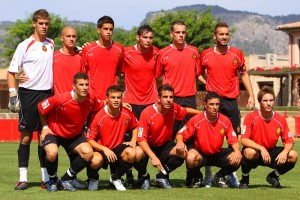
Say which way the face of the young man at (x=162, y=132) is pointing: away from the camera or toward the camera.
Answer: toward the camera

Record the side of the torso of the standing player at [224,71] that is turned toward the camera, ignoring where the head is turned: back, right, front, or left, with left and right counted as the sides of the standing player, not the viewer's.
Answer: front

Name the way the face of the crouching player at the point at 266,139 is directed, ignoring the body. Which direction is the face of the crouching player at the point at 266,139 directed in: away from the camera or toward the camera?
toward the camera

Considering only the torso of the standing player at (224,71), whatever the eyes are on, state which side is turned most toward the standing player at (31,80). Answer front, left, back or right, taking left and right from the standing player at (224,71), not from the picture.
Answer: right

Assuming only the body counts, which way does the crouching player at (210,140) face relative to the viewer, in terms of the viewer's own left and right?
facing the viewer

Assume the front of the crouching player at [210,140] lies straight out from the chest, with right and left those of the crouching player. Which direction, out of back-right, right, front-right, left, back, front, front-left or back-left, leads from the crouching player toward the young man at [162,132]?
right

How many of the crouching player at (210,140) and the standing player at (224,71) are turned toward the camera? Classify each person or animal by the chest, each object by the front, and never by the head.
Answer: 2

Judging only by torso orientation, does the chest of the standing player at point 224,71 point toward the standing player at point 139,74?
no

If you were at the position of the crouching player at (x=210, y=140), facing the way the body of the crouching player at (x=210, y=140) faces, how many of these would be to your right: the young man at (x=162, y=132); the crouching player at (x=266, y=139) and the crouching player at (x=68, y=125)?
2

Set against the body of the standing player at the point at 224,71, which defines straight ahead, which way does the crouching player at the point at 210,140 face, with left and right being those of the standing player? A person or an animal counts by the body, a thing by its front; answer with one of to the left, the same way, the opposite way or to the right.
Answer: the same way

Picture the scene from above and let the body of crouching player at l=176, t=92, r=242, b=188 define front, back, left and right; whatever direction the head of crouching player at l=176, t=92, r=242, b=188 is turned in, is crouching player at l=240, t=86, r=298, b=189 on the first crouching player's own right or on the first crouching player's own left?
on the first crouching player's own left

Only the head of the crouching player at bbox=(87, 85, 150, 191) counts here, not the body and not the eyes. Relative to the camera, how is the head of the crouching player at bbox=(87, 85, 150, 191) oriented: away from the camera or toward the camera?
toward the camera

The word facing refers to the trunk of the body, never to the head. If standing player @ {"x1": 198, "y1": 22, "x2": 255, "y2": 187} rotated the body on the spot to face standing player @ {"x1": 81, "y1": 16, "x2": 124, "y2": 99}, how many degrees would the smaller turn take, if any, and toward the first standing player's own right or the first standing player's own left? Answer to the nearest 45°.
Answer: approximately 90° to the first standing player's own right

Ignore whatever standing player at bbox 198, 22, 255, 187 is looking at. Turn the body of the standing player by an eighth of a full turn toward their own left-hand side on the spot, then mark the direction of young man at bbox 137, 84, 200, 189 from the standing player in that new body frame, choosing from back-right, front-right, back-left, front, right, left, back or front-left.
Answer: right

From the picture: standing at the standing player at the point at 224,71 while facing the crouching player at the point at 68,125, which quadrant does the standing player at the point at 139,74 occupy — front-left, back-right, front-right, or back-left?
front-right

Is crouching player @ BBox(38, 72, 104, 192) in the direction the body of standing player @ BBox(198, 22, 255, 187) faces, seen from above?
no
